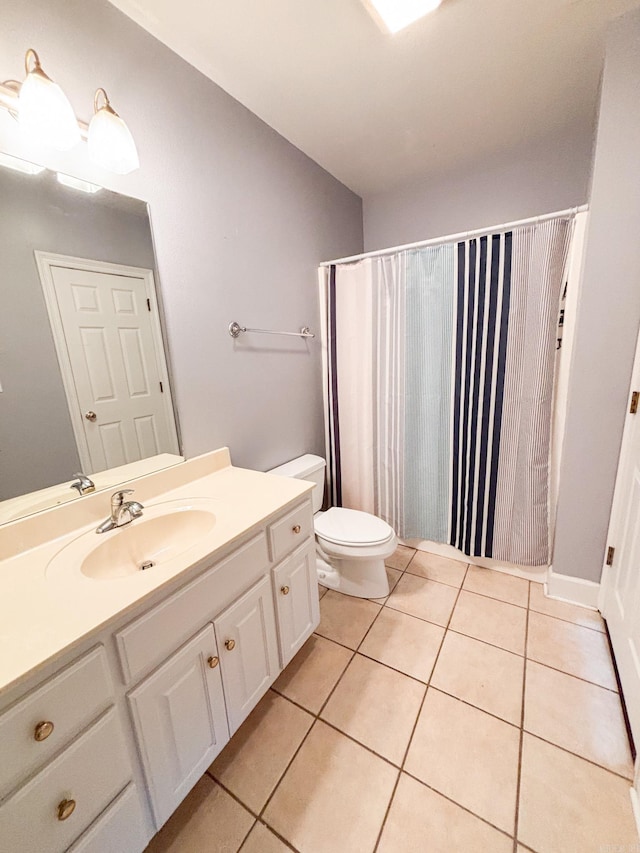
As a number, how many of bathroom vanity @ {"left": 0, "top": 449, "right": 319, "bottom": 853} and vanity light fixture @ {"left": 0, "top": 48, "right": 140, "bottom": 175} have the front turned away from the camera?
0

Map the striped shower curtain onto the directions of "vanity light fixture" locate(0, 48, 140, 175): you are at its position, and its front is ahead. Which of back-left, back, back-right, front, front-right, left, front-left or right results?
front-left

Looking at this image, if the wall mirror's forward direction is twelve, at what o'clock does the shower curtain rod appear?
The shower curtain rod is roughly at 11 o'clock from the wall mirror.

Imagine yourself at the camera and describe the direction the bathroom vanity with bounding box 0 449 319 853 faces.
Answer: facing the viewer and to the right of the viewer

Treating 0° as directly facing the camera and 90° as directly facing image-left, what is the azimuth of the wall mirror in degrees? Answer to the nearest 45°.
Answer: approximately 315°

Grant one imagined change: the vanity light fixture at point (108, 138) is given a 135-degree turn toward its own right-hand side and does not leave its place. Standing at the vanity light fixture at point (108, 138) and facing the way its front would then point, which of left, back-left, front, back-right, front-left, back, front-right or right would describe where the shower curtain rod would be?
back
